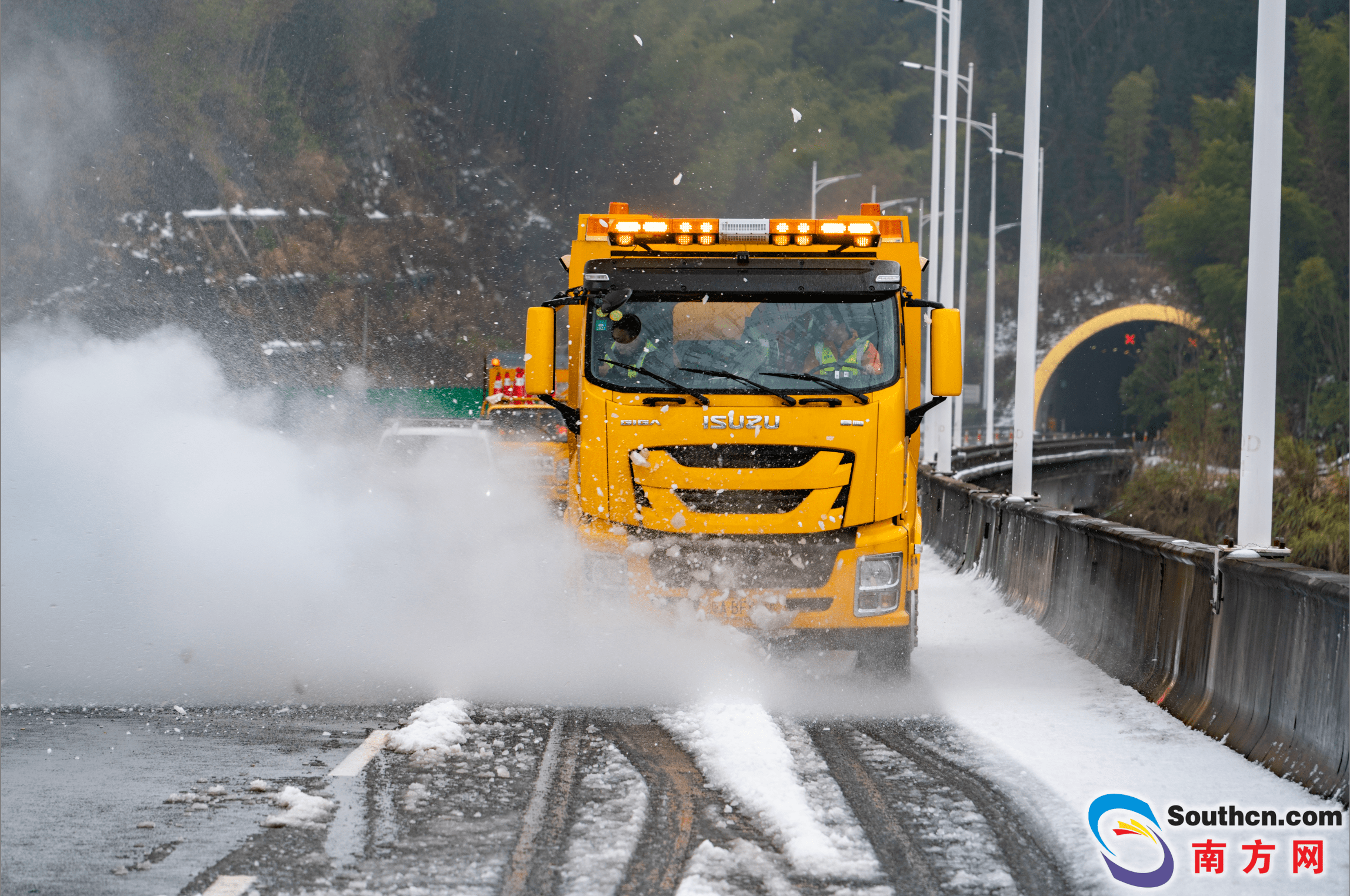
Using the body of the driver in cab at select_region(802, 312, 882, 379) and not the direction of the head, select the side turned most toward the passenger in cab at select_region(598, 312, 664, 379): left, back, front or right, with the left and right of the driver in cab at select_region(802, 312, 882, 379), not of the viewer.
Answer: right

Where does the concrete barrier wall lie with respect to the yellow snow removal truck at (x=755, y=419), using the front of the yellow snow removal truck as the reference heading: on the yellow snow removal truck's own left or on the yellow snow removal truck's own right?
on the yellow snow removal truck's own left

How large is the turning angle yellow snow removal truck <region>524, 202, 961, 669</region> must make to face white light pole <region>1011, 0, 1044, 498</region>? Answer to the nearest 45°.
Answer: approximately 180°

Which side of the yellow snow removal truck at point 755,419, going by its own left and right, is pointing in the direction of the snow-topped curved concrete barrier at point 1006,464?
back

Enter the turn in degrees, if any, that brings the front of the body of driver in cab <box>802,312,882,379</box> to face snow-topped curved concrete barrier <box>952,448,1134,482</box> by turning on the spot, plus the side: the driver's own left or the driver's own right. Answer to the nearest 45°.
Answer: approximately 180°

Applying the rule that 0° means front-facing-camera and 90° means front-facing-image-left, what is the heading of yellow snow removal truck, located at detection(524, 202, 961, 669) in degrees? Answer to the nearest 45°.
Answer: approximately 0°

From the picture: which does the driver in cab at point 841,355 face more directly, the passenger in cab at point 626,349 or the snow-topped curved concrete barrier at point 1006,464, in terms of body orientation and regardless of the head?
the passenger in cab

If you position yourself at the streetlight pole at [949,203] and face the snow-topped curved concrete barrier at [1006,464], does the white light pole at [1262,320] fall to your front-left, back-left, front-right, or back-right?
back-right
